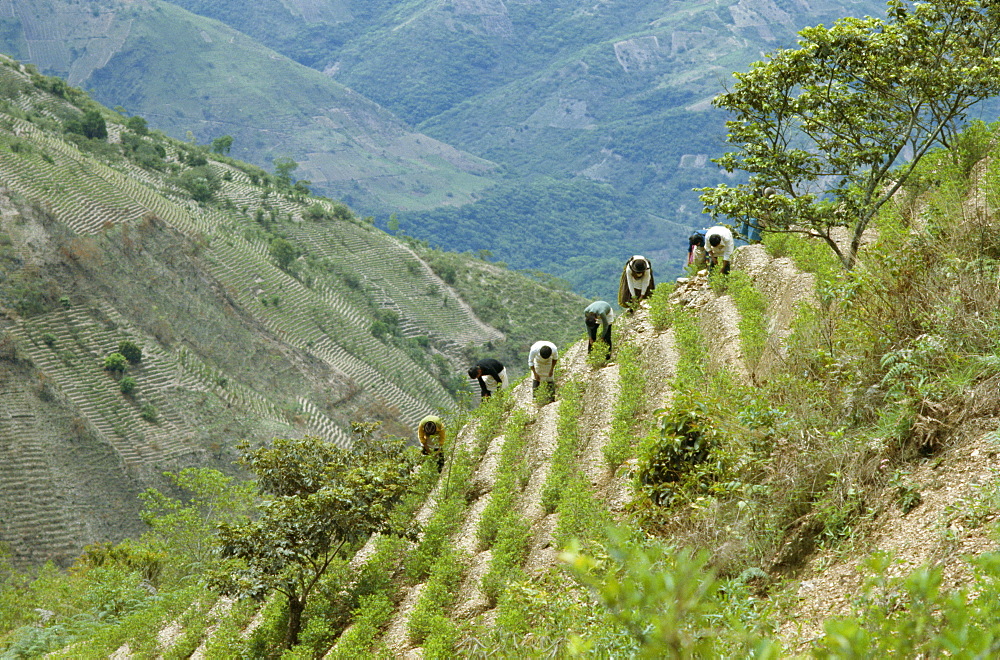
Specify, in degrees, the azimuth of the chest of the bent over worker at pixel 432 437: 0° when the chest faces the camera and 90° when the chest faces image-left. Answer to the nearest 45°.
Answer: approximately 0°

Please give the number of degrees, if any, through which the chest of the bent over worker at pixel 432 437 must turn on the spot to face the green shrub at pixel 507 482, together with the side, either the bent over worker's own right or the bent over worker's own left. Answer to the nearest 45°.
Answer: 0° — they already face it

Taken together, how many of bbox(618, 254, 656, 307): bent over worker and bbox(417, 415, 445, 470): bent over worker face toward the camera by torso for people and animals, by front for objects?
2

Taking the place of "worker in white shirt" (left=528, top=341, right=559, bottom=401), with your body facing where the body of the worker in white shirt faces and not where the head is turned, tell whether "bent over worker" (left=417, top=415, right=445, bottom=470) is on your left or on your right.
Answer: on your right

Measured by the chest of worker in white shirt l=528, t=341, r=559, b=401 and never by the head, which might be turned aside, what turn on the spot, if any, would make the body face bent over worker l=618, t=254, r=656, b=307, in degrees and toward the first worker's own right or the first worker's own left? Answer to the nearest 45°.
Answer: approximately 135° to the first worker's own left
